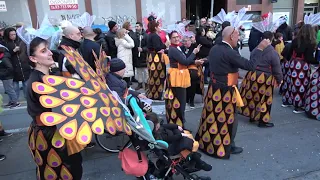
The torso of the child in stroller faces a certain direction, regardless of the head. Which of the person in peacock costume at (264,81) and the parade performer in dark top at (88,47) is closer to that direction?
the person in peacock costume

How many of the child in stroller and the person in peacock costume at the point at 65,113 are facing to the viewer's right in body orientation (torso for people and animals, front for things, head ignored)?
2

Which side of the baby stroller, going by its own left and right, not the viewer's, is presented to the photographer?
right
